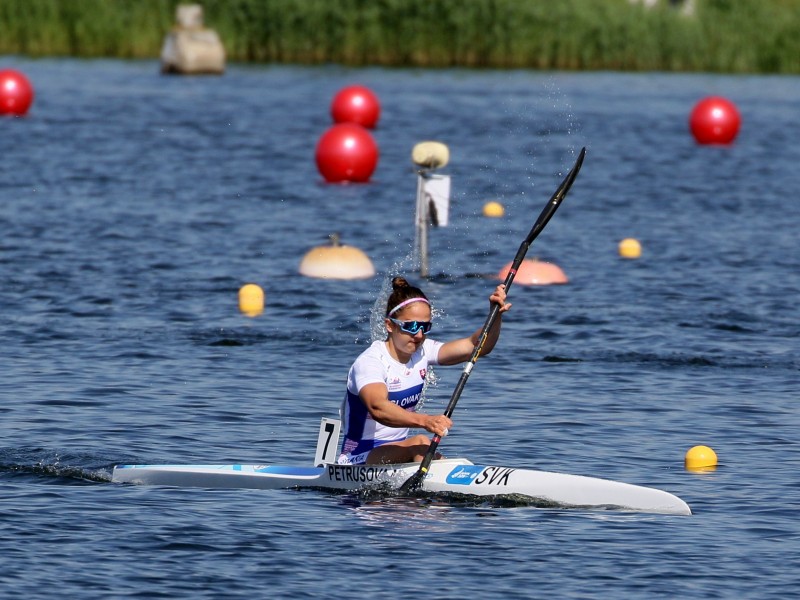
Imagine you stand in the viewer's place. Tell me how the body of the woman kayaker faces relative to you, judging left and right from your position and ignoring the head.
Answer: facing the viewer and to the right of the viewer

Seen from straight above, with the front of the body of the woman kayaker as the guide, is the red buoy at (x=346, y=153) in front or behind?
behind

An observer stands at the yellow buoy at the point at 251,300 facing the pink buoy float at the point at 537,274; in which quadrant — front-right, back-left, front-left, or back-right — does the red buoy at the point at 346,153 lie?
front-left

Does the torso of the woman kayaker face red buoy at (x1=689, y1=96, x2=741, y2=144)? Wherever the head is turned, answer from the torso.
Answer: no

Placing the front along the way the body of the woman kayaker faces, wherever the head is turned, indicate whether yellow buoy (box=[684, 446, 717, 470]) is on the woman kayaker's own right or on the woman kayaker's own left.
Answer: on the woman kayaker's own left

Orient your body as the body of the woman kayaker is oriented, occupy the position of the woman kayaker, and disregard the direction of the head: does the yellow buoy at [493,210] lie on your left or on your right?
on your left

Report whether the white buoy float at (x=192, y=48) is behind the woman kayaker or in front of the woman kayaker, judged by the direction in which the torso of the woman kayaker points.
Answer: behind

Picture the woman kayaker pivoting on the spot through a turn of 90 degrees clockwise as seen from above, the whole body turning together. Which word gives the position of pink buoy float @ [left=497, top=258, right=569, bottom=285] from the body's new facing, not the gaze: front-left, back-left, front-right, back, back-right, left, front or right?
back-right

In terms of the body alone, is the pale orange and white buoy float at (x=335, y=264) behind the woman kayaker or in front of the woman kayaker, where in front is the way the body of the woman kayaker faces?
behind

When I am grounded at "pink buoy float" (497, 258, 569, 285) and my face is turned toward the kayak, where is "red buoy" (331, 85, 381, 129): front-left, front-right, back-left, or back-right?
back-right

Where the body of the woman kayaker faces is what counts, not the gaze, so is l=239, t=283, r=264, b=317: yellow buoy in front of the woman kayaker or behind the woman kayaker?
behind

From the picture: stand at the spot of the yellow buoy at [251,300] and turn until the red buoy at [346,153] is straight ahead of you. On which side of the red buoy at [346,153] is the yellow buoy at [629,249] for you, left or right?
right

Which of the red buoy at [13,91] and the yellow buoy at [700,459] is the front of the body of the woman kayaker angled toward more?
the yellow buoy

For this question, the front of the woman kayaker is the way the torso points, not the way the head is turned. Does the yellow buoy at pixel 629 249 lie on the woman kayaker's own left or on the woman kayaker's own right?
on the woman kayaker's own left

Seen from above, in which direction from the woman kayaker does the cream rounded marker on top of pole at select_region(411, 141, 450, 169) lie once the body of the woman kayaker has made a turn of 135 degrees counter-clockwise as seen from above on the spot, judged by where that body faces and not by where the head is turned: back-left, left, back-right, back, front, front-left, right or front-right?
front

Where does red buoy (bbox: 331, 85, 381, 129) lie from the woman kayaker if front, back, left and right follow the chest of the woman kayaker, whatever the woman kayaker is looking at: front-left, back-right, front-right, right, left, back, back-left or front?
back-left
